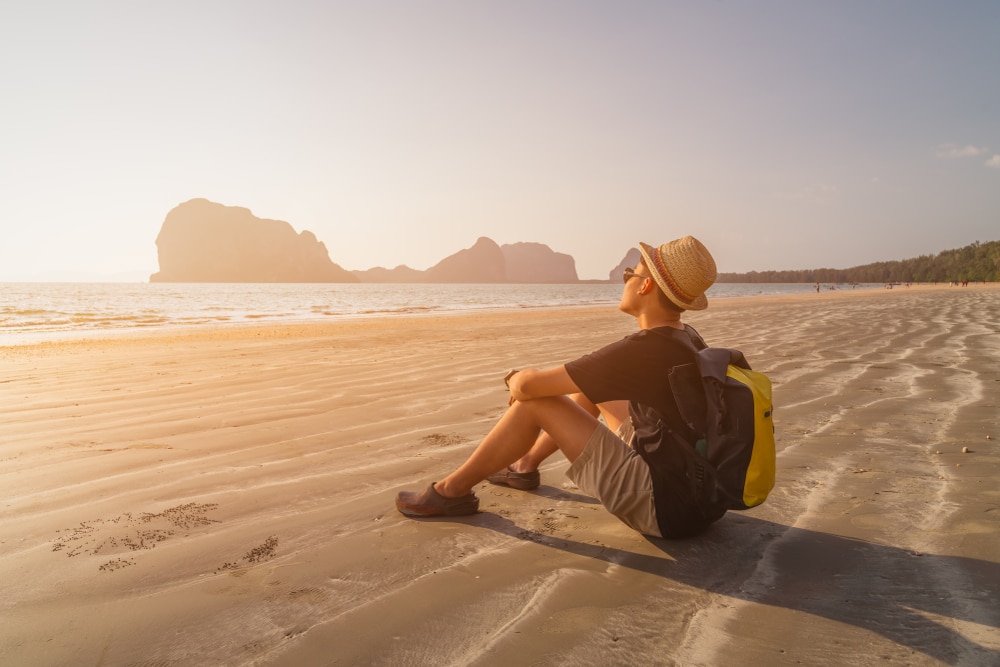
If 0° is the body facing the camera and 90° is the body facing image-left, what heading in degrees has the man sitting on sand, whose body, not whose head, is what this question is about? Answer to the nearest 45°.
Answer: approximately 90°

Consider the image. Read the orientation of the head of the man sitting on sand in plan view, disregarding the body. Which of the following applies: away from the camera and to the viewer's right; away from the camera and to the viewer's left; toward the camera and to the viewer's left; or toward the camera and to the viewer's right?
away from the camera and to the viewer's left
